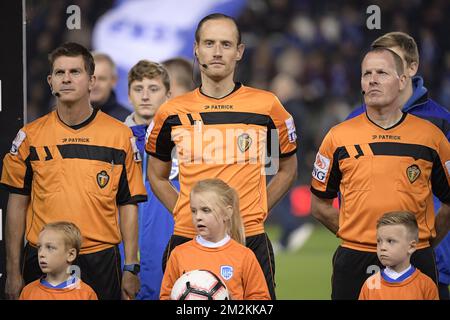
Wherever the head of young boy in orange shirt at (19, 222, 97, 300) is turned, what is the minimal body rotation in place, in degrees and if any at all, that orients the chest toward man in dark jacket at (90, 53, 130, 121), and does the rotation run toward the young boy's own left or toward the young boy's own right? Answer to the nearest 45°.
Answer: approximately 135° to the young boy's own right

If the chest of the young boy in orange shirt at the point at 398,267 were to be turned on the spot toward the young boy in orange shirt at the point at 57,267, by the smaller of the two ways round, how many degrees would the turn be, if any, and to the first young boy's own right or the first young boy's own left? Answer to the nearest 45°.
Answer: approximately 45° to the first young boy's own right

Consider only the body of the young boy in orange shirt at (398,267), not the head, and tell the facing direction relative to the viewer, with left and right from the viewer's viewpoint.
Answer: facing the viewer and to the left of the viewer

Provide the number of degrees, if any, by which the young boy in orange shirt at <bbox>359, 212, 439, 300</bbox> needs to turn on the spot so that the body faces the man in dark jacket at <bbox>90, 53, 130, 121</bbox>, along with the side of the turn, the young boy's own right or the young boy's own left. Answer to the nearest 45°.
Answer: approximately 90° to the young boy's own right

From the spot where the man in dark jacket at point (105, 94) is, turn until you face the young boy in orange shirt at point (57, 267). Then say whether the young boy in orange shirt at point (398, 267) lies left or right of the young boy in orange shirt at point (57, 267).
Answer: left

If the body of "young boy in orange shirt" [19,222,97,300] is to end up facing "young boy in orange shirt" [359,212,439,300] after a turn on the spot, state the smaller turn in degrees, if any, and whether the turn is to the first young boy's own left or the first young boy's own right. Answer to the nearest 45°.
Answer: approximately 135° to the first young boy's own left

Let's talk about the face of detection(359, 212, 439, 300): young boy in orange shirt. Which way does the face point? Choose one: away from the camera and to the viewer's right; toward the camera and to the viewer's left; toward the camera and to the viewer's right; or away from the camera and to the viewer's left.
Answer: toward the camera and to the viewer's left

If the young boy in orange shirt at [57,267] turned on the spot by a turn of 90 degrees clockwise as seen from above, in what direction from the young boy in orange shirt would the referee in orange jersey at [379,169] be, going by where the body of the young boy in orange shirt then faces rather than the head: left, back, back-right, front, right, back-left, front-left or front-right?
back-right

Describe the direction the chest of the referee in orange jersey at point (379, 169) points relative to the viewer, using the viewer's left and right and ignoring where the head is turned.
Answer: facing the viewer
